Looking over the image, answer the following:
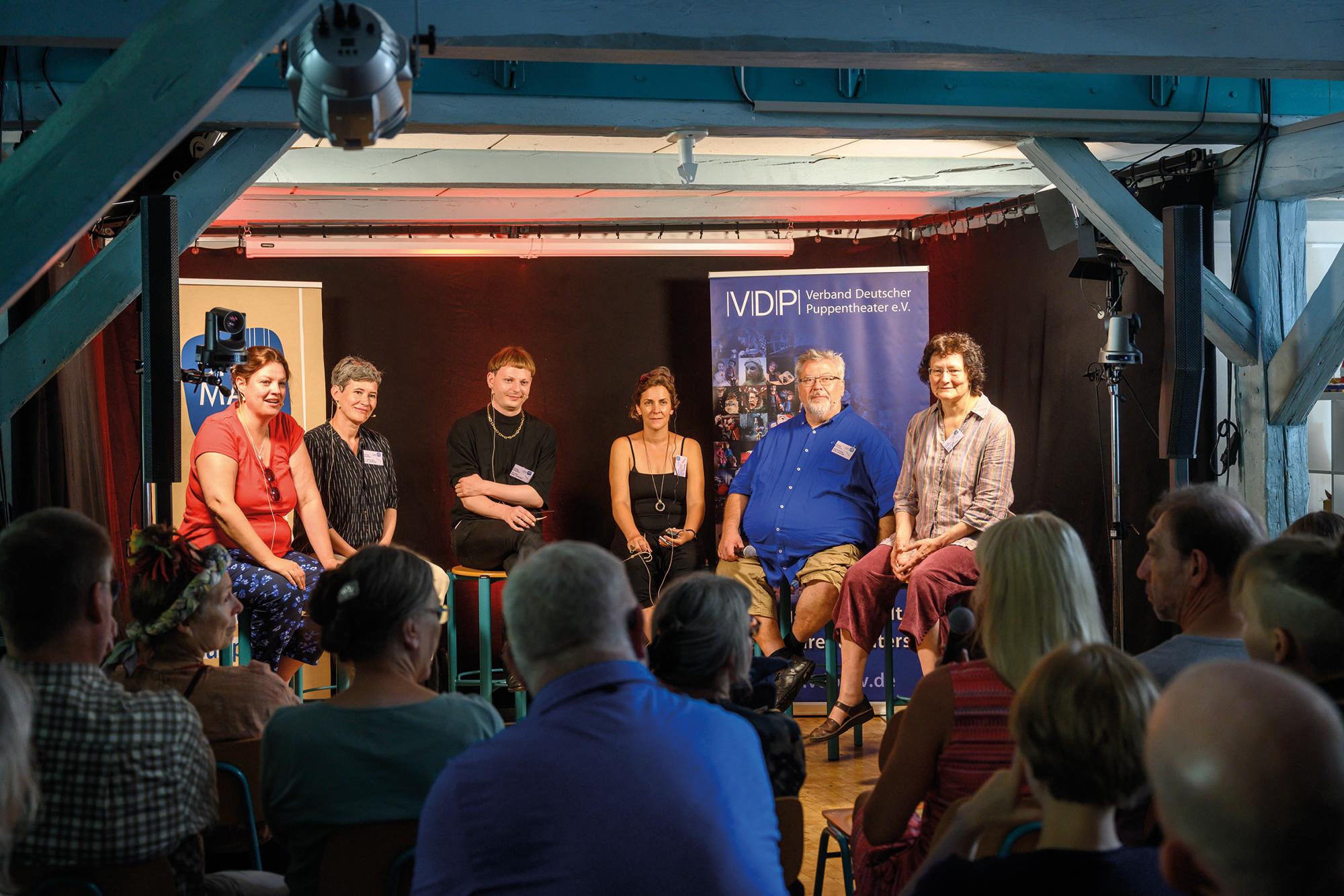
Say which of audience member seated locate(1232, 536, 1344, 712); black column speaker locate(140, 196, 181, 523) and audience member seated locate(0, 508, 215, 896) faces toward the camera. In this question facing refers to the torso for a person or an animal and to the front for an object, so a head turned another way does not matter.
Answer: the black column speaker

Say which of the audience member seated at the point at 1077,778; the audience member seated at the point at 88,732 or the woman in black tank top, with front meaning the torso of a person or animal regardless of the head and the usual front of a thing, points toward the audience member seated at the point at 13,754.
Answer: the woman in black tank top

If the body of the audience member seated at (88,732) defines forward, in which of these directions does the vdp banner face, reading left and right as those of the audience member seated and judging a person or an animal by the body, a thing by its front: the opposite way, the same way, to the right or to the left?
the opposite way

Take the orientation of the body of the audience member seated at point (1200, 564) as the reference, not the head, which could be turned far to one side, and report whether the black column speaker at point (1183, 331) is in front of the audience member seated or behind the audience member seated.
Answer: in front

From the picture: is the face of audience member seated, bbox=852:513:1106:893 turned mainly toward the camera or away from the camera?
away from the camera

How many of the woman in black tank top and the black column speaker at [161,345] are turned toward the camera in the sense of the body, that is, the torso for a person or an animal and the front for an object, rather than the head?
2

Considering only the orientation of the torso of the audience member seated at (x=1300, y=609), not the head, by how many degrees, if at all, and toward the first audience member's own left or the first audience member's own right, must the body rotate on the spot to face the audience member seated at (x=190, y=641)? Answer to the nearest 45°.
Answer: approximately 45° to the first audience member's own left

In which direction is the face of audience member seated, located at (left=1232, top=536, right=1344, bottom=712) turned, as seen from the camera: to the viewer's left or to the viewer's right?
to the viewer's left

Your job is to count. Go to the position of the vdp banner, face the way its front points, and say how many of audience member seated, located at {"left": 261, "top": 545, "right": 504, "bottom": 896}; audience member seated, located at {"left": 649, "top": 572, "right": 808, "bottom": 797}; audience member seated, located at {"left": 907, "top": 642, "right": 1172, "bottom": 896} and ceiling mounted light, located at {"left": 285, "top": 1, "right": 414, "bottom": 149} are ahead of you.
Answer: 4

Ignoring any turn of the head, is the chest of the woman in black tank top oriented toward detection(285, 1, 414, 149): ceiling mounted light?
yes

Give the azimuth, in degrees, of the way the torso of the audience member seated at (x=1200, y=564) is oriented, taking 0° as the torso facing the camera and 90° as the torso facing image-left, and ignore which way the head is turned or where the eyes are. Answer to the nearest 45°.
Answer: approximately 135°

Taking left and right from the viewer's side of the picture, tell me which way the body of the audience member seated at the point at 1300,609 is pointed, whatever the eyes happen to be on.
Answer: facing away from the viewer and to the left of the viewer

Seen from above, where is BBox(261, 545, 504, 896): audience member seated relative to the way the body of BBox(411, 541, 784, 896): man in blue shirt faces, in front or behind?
in front

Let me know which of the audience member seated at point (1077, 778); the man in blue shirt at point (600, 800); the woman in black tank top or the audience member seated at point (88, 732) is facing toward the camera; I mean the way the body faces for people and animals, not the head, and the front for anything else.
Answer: the woman in black tank top

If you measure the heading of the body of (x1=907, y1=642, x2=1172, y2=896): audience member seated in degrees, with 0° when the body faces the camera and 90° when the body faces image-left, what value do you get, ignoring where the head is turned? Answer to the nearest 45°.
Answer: approximately 180°

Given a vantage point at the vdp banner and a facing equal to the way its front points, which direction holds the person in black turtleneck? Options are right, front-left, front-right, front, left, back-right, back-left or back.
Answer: right

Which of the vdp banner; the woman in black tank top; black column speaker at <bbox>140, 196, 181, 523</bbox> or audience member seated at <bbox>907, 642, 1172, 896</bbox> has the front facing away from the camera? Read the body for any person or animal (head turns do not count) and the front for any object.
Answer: the audience member seated

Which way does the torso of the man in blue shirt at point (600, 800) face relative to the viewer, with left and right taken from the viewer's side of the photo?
facing away from the viewer

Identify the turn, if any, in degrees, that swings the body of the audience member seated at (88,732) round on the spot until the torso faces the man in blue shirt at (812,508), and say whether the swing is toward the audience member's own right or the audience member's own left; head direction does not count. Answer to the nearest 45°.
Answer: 0° — they already face them

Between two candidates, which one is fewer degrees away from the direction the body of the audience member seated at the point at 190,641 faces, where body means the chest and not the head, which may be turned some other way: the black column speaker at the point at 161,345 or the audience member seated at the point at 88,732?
the black column speaker

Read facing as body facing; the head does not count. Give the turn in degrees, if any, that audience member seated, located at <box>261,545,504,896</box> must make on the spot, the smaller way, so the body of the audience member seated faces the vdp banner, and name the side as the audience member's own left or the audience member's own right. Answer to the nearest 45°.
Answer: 0° — they already face it

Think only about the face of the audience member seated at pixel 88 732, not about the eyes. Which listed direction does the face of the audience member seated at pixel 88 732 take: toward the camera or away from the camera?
away from the camera

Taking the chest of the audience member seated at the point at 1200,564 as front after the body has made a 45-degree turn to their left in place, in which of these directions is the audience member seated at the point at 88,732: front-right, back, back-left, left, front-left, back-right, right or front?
front-left

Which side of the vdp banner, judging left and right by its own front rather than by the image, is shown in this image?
front
